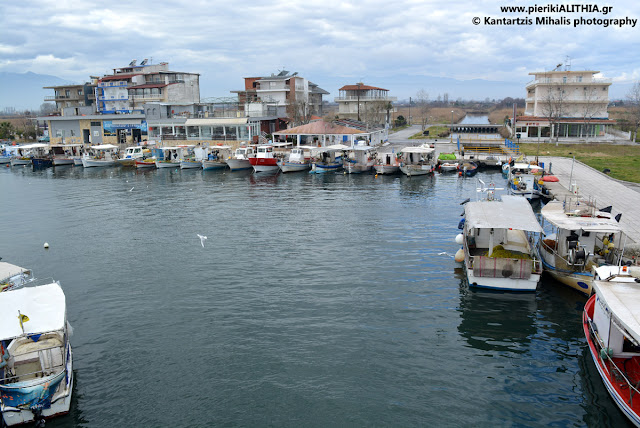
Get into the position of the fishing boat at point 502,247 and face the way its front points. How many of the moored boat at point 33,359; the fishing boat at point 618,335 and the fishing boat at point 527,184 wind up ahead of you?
1

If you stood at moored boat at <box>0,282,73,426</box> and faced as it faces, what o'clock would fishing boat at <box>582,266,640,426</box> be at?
The fishing boat is roughly at 4 o'clock from the moored boat.

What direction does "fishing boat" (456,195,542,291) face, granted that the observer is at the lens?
facing away from the viewer

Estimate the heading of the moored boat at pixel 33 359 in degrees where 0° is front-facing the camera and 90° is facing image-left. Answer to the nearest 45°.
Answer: approximately 180°

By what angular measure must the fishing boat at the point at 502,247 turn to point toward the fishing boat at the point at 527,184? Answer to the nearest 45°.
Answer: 0° — it already faces it

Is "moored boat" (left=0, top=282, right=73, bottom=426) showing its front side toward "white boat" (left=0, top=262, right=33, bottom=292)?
yes

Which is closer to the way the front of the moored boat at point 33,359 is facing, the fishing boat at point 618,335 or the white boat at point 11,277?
the white boat
